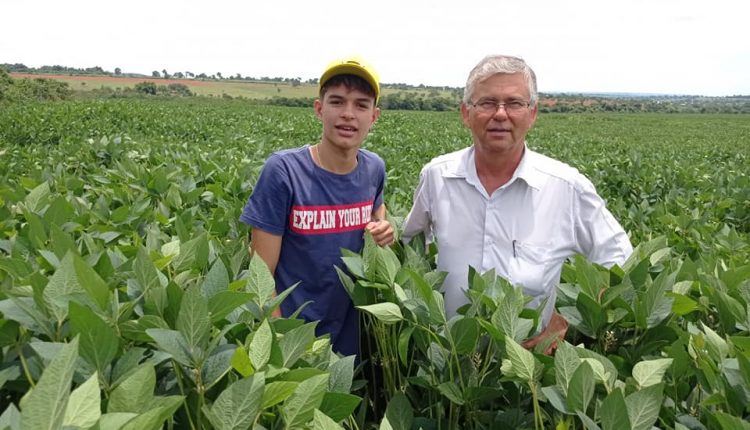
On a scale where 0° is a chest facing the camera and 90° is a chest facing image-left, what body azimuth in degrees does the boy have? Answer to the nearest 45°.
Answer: approximately 315°

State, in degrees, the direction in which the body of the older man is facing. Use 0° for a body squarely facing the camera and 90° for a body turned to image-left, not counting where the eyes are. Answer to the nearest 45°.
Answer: approximately 0°

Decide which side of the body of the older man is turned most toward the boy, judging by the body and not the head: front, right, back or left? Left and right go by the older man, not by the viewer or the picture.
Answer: right

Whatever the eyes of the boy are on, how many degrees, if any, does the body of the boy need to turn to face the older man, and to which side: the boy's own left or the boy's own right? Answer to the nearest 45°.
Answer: approximately 45° to the boy's own left
